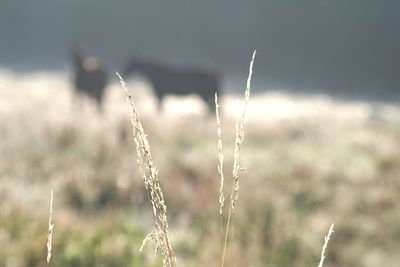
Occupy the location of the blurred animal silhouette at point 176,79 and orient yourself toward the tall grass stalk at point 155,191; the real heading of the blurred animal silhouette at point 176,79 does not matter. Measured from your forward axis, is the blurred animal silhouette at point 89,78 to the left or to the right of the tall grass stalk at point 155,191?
right

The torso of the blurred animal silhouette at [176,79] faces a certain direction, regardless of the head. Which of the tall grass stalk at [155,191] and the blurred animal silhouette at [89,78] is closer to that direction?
the blurred animal silhouette

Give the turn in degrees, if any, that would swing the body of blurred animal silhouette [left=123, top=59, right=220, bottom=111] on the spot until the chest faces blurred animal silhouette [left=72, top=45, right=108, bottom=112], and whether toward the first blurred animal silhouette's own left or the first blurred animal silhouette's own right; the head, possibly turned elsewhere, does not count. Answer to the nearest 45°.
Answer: approximately 45° to the first blurred animal silhouette's own left

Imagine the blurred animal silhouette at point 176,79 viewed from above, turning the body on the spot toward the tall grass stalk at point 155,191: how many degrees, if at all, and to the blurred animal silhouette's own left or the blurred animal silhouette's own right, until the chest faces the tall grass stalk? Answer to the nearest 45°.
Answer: approximately 90° to the blurred animal silhouette's own left

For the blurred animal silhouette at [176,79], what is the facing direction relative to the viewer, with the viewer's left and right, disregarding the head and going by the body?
facing to the left of the viewer
